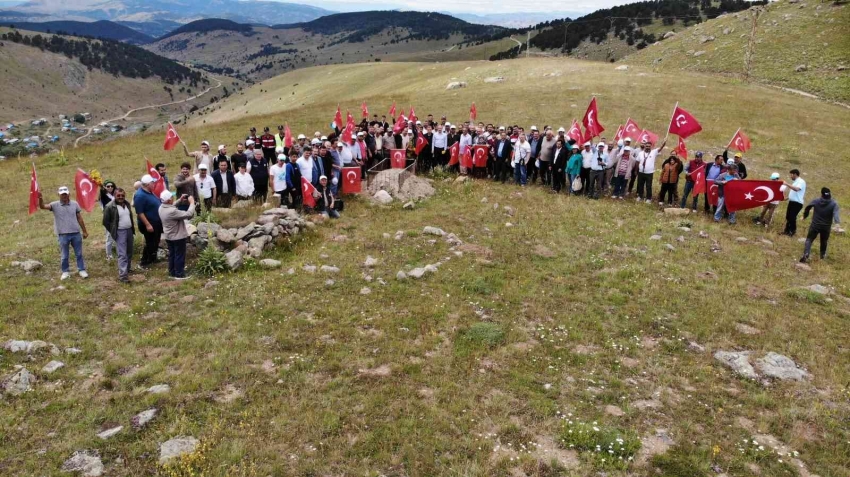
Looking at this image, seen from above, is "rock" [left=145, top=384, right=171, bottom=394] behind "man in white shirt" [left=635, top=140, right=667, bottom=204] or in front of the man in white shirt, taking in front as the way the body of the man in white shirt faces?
in front

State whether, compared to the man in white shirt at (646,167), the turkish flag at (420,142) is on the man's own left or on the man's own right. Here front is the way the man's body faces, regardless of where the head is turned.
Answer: on the man's own right

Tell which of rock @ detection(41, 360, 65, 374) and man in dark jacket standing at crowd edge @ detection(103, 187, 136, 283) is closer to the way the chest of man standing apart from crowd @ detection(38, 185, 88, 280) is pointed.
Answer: the rock

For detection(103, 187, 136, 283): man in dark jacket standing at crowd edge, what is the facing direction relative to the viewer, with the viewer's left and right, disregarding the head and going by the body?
facing the viewer and to the right of the viewer

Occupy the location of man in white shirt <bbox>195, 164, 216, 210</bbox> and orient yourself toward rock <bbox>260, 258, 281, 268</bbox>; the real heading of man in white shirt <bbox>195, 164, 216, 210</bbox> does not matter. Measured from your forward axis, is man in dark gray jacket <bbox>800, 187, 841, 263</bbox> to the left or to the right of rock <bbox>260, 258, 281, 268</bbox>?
left

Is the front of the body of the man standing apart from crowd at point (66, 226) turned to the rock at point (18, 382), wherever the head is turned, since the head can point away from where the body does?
yes

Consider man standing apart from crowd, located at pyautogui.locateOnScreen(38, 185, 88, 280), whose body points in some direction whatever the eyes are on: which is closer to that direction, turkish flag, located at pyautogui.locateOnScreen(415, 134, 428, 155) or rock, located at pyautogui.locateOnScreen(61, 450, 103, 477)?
the rock

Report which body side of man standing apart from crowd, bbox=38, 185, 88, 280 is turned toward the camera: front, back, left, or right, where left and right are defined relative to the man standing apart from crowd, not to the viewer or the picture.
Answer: front

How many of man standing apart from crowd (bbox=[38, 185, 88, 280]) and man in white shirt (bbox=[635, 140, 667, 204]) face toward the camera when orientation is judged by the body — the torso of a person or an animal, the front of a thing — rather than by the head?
2

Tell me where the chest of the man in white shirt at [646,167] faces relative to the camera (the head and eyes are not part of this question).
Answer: toward the camera

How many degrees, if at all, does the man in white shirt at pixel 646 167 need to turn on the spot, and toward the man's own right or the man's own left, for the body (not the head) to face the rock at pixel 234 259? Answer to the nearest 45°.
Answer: approximately 45° to the man's own right
